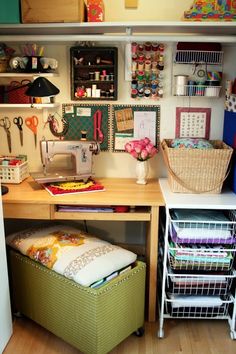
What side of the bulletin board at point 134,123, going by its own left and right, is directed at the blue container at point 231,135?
left

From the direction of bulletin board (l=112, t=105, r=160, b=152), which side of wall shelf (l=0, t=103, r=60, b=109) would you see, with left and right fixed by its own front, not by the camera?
left

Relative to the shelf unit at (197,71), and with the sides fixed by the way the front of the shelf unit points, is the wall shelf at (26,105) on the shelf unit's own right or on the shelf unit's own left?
on the shelf unit's own right

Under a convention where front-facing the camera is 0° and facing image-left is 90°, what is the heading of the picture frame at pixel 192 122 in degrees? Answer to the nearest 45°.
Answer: approximately 0°

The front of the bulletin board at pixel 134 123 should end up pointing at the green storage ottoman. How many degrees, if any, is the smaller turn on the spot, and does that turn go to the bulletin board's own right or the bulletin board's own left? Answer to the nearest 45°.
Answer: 0° — it already faces it

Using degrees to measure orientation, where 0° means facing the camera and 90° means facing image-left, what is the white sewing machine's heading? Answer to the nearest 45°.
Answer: approximately 0°

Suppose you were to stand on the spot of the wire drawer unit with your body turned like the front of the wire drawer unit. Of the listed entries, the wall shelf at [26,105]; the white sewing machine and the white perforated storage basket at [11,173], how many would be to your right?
3

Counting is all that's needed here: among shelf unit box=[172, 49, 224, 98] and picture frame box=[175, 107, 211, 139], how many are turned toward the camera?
2
